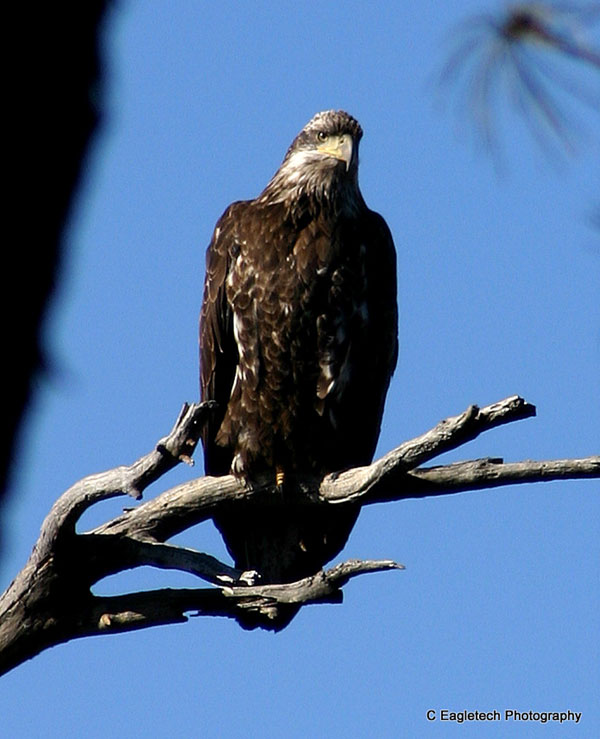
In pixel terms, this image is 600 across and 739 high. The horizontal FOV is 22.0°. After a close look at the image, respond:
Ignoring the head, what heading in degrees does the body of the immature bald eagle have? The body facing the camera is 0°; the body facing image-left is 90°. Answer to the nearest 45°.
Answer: approximately 0°
